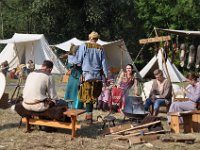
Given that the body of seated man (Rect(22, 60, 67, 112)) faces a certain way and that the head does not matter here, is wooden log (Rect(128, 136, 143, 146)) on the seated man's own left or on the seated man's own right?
on the seated man's own right

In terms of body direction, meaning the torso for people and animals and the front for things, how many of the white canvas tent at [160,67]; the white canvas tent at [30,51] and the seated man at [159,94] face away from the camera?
0

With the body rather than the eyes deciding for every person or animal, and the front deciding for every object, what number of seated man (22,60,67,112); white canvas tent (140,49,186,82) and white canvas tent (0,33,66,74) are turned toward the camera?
2

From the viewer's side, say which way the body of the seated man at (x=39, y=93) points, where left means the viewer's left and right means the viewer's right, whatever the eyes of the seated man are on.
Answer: facing away from the viewer and to the right of the viewer

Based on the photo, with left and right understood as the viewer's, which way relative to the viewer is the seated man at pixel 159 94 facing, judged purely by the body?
facing the viewer and to the left of the viewer

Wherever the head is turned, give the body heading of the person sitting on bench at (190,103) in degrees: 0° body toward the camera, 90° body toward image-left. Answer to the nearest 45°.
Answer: approximately 90°

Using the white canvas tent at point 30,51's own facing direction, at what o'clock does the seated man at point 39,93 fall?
The seated man is roughly at 12 o'clock from the white canvas tent.

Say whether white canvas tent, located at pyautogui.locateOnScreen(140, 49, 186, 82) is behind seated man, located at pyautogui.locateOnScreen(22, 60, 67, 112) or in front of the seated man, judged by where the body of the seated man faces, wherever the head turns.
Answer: in front

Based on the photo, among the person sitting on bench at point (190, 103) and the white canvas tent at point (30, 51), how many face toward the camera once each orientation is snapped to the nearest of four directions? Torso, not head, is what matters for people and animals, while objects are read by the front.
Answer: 1

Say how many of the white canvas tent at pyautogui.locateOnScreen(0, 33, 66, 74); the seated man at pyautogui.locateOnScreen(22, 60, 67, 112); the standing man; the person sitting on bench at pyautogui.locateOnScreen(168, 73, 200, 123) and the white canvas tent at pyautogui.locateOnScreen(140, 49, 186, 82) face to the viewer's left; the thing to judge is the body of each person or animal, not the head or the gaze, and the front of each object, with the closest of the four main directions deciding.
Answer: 1

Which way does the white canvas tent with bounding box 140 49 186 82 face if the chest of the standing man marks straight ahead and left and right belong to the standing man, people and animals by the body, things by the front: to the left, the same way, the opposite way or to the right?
the opposite way

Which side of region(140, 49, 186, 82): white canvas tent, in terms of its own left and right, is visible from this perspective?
front

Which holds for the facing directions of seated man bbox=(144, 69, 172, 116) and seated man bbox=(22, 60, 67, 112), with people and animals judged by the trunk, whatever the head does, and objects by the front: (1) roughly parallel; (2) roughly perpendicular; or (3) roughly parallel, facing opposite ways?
roughly parallel, facing opposite ways

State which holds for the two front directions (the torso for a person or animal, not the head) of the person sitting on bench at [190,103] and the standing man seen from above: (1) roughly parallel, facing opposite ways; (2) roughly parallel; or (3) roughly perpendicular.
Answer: roughly perpendicular

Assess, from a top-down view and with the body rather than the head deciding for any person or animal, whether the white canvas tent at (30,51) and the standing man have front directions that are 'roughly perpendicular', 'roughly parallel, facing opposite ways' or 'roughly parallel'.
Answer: roughly parallel, facing opposite ways

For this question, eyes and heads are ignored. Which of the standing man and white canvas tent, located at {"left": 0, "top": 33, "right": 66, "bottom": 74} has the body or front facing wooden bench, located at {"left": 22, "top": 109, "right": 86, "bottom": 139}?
the white canvas tent

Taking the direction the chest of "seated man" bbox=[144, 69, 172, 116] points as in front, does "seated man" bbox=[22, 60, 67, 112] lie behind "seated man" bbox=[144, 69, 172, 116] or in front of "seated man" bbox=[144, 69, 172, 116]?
in front

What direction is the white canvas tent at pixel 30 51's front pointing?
toward the camera

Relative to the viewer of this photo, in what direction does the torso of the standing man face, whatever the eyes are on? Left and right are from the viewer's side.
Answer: facing away from the viewer
